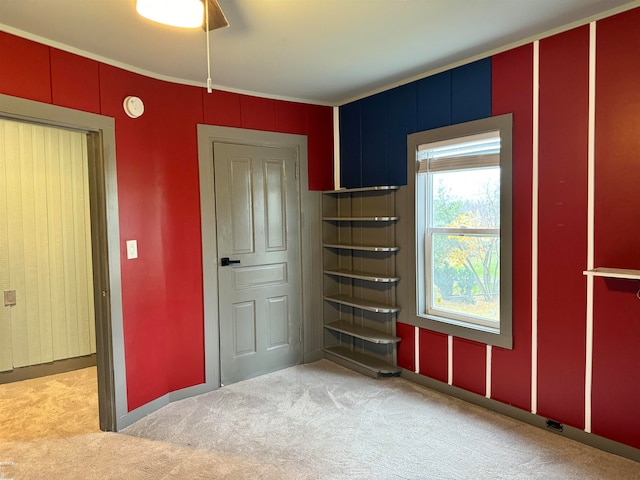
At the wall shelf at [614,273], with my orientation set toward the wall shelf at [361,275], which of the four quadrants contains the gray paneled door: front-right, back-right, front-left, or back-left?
front-left

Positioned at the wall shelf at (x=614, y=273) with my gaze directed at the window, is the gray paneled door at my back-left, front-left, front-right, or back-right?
front-left

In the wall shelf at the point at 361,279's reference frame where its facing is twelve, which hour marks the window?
The window is roughly at 9 o'clock from the wall shelf.

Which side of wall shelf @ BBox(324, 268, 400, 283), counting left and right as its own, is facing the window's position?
left

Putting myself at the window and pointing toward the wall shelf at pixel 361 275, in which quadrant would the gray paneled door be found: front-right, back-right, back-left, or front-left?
front-left

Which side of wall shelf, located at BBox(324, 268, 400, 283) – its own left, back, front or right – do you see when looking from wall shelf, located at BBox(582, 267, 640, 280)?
left

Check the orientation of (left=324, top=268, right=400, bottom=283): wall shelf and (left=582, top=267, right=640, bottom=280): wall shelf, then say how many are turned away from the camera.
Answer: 0

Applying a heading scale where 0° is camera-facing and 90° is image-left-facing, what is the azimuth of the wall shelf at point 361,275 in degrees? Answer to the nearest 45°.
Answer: approximately 45°

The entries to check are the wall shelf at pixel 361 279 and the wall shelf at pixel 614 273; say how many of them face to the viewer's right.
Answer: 0

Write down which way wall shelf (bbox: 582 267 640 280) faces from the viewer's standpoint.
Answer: facing the viewer and to the left of the viewer

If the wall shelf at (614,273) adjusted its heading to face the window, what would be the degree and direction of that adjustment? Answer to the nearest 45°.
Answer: approximately 90° to its right

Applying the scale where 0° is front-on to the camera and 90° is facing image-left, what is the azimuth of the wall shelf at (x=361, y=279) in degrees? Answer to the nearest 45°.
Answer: approximately 45°

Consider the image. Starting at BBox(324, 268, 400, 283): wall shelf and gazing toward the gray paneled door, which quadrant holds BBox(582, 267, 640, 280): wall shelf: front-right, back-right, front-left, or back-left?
back-left
